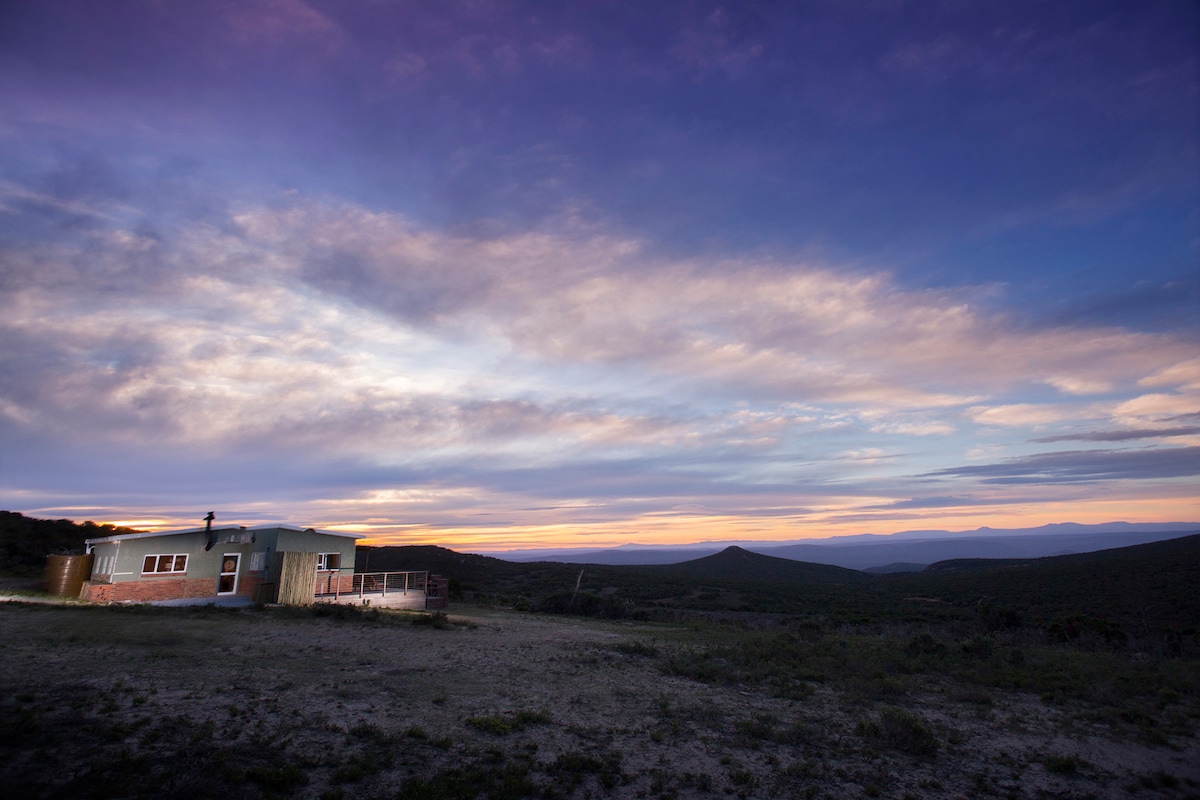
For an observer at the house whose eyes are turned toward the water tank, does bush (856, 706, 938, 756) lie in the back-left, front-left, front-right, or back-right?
back-left

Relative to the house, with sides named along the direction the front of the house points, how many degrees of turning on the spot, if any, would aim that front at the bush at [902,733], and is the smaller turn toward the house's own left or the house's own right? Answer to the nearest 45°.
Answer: approximately 45° to the house's own left

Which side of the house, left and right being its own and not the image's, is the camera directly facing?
front

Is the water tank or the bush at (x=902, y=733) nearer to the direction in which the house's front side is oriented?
the bush

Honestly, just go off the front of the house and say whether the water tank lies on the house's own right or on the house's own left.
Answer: on the house's own right
